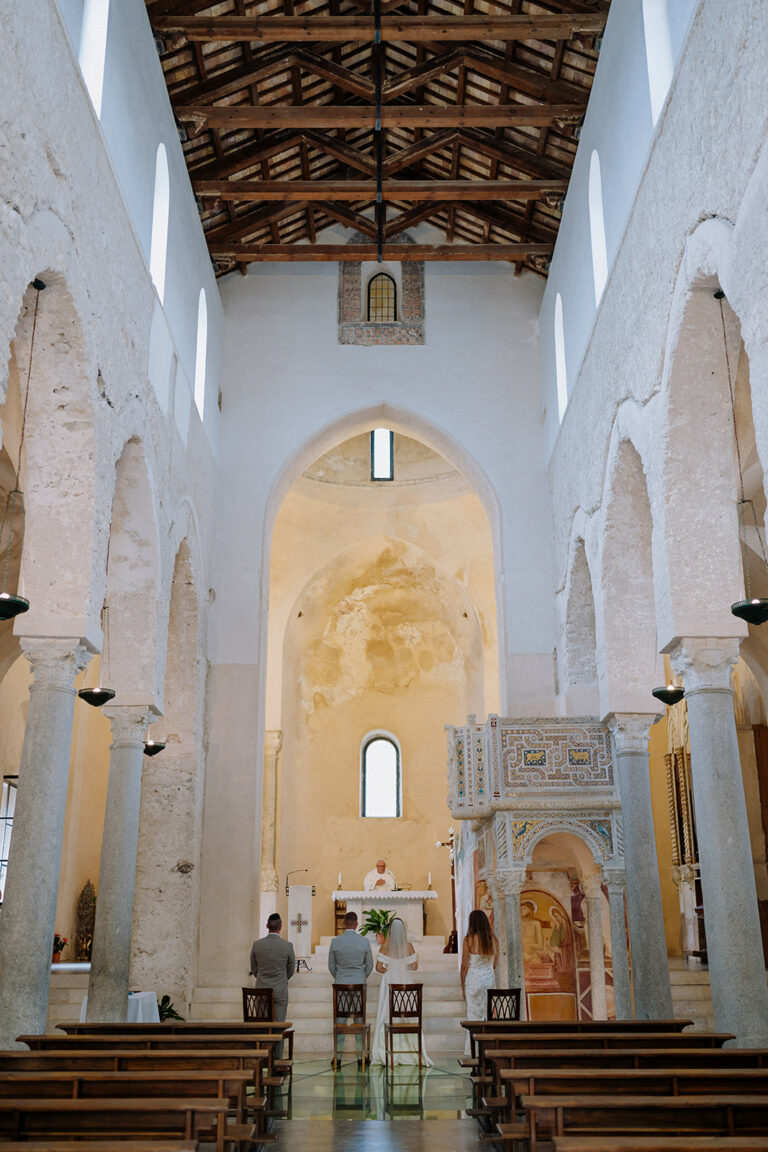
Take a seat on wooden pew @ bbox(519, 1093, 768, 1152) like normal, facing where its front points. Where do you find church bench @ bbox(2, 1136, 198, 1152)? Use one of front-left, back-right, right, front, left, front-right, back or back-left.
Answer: back-left

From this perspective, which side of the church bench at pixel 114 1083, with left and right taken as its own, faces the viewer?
back

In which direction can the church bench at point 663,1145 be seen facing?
away from the camera

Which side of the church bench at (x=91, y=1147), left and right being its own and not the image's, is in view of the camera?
back

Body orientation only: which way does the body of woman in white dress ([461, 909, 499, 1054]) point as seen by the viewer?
away from the camera

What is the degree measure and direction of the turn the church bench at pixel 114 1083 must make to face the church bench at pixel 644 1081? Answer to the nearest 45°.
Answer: approximately 90° to its right

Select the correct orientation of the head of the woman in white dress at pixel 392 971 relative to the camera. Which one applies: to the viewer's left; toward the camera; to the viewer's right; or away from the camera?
away from the camera

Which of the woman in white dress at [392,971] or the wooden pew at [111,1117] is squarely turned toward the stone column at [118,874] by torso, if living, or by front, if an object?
the wooden pew

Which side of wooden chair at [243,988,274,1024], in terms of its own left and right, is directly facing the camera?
back
